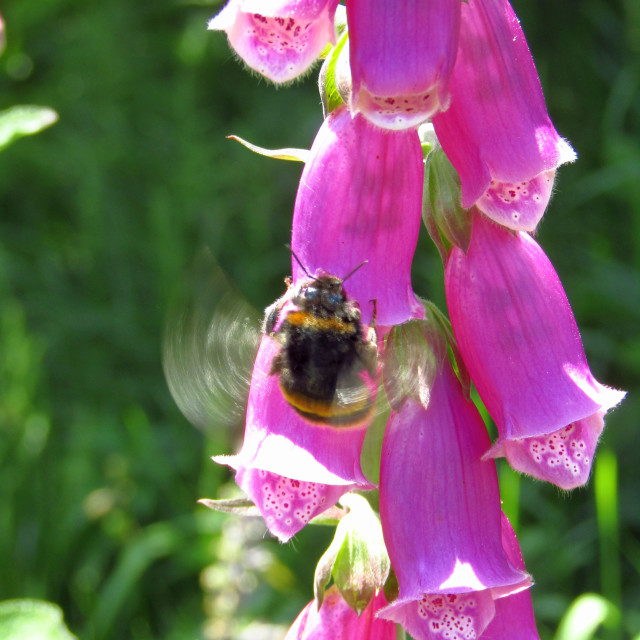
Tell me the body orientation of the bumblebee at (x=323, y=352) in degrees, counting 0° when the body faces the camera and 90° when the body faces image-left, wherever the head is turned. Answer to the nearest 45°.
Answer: approximately 180°

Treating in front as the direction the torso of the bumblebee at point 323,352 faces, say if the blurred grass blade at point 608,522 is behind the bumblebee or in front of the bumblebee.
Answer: in front
